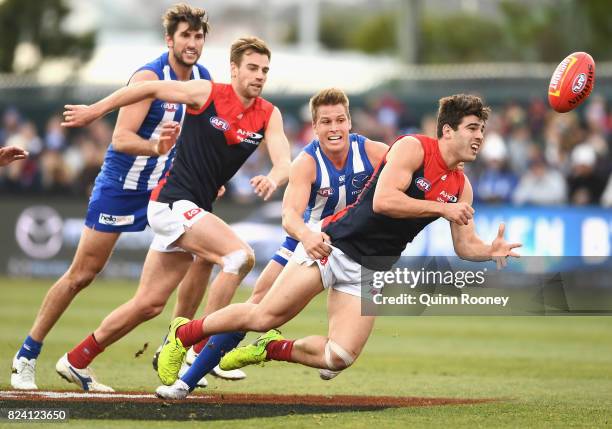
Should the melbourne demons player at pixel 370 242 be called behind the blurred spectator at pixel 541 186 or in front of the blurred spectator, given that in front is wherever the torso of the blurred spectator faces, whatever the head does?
in front

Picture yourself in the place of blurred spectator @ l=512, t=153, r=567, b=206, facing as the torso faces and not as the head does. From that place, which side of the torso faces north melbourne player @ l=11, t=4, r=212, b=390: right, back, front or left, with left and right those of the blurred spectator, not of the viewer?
front

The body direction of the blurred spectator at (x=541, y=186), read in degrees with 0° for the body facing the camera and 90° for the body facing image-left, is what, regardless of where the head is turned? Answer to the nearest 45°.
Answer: approximately 0°

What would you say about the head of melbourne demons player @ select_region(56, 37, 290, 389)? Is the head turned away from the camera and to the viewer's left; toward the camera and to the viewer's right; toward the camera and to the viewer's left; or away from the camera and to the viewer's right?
toward the camera and to the viewer's right

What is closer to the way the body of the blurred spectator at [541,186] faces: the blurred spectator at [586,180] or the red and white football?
the red and white football

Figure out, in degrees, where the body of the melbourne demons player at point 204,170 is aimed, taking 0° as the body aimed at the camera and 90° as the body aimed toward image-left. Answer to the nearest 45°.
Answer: approximately 315°

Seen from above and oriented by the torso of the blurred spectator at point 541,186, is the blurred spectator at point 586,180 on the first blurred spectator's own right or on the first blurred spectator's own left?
on the first blurred spectator's own left

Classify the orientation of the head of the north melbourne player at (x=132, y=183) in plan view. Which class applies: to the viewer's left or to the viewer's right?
to the viewer's right

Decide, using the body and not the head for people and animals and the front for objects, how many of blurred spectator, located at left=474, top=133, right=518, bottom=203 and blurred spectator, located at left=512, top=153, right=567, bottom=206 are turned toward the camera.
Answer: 2

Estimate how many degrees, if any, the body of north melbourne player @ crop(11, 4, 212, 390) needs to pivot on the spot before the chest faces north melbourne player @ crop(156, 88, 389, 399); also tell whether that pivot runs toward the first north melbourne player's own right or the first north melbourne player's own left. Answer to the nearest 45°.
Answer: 0° — they already face them

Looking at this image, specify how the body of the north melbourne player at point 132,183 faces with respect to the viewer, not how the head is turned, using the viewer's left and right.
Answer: facing the viewer and to the right of the viewer
